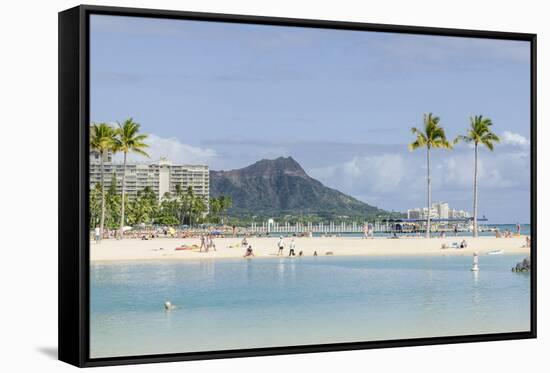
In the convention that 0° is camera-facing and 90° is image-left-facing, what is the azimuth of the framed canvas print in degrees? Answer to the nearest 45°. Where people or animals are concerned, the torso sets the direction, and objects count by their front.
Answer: approximately 315°
